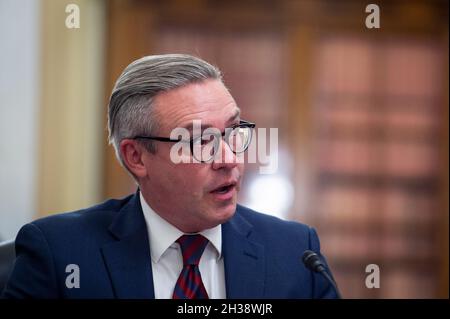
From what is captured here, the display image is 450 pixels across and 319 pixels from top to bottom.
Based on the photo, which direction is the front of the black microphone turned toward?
to the viewer's left
